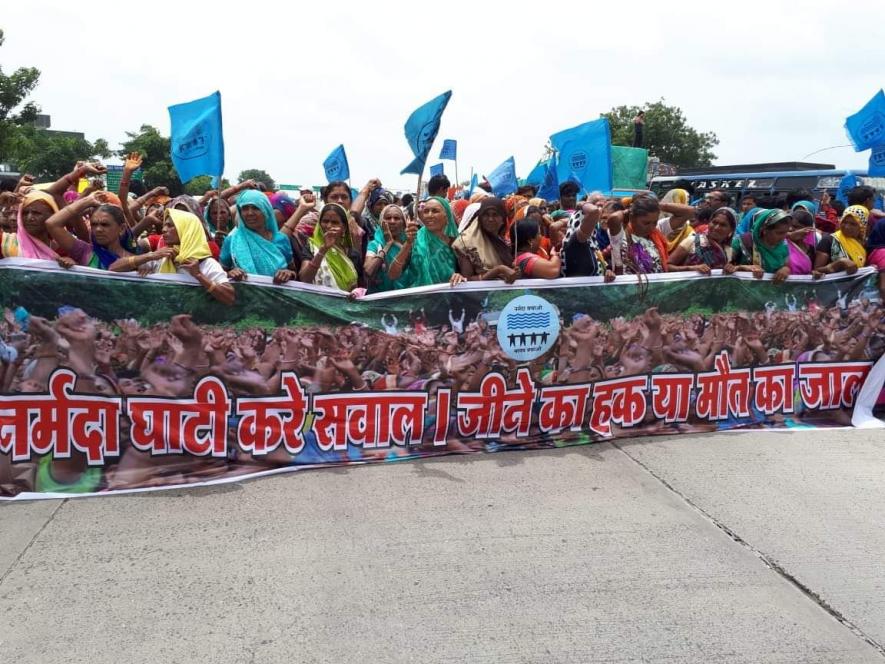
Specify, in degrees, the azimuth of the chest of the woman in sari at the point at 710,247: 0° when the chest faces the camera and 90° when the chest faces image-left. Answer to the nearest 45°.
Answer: approximately 0°

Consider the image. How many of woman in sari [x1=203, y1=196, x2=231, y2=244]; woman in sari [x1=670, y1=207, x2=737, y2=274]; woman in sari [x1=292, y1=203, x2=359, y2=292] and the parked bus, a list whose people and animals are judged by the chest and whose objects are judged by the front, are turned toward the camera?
3

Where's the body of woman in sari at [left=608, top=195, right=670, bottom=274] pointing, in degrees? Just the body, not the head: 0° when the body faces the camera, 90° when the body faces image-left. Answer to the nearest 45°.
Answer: approximately 315°

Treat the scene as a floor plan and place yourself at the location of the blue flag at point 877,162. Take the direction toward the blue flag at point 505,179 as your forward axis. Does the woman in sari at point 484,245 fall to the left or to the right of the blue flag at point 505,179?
left

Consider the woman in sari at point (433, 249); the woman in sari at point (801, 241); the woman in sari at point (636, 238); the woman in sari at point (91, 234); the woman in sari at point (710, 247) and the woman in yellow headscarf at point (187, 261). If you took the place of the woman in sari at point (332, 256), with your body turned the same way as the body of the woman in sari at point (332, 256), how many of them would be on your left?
4

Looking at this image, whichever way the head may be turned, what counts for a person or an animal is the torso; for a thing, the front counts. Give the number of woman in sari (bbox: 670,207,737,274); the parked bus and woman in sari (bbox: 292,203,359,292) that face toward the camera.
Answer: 2

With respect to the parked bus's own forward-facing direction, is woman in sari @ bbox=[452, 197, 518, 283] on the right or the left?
on its left

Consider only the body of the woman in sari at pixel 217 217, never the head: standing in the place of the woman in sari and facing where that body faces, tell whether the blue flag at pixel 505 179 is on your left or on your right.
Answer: on your left

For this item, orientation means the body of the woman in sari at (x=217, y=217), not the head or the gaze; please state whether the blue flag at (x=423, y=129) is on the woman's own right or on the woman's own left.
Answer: on the woman's own left
